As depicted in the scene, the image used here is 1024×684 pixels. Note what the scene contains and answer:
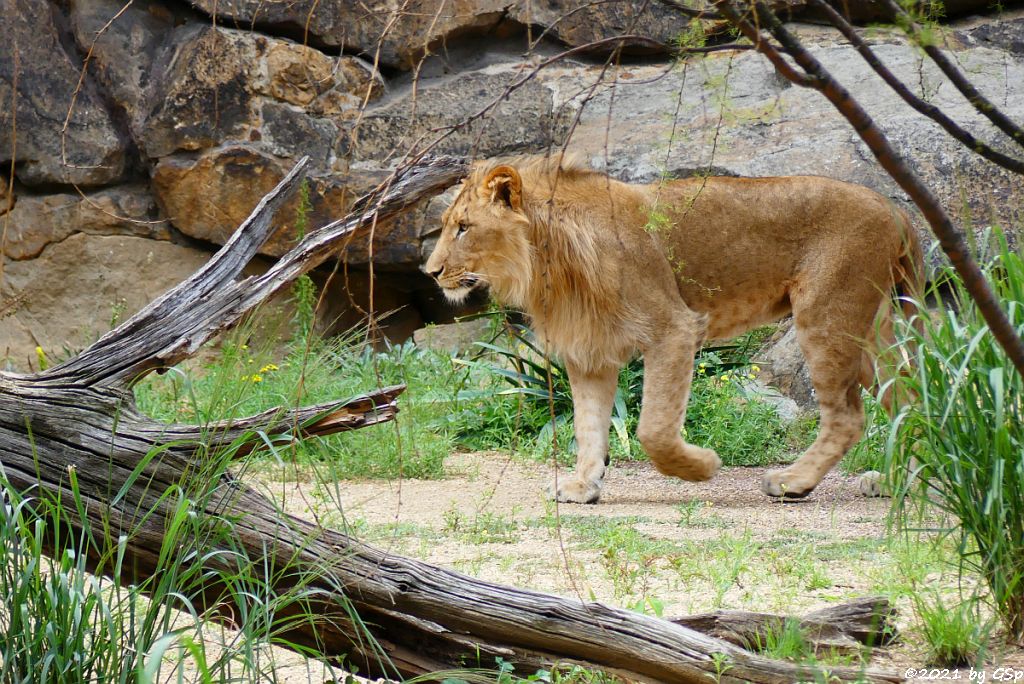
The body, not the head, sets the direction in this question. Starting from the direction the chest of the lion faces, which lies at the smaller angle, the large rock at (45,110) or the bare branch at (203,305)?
the large rock

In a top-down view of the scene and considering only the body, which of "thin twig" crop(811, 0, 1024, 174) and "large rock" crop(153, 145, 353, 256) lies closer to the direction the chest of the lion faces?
the large rock

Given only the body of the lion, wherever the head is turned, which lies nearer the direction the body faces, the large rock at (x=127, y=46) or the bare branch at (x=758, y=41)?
the large rock

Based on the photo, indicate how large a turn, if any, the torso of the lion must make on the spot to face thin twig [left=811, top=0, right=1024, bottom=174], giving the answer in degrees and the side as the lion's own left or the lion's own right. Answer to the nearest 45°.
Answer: approximately 90° to the lion's own left

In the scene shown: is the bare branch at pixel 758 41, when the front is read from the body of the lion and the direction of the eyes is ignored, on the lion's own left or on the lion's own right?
on the lion's own left

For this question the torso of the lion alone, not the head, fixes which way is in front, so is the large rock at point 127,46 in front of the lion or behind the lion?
in front

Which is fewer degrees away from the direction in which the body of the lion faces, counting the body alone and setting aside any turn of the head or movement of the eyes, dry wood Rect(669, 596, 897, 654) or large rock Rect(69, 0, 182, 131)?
the large rock

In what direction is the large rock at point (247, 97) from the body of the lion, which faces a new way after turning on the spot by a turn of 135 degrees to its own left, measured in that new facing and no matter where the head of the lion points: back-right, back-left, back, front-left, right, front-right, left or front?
back

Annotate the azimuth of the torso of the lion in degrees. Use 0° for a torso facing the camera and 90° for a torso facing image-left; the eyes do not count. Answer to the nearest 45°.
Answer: approximately 90°

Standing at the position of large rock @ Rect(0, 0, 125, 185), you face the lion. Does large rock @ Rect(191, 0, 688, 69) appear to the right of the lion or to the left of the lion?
left

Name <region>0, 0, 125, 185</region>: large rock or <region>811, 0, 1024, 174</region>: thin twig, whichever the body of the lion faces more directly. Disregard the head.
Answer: the large rock

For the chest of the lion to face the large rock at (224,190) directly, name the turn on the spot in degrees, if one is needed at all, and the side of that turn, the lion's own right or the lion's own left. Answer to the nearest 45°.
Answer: approximately 45° to the lion's own right

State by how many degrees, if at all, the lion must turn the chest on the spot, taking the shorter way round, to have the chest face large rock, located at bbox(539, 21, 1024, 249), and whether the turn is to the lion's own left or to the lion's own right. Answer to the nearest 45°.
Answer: approximately 90° to the lion's own right
